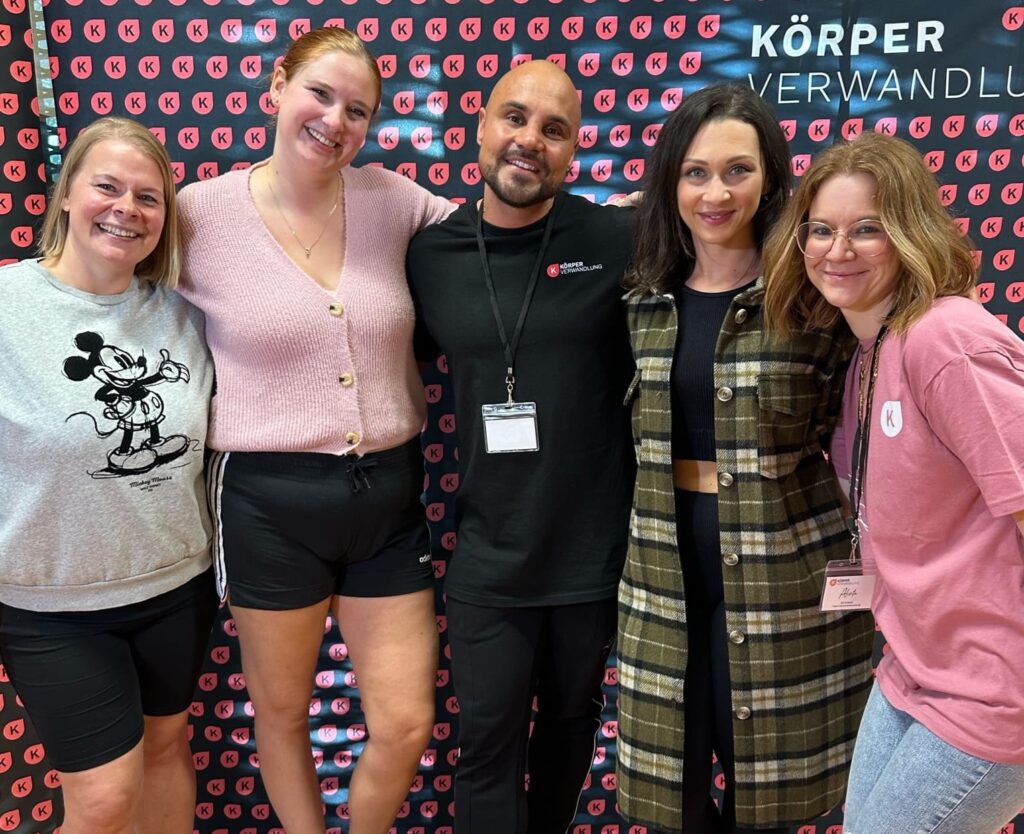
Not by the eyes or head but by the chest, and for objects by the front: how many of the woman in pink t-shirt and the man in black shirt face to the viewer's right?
0

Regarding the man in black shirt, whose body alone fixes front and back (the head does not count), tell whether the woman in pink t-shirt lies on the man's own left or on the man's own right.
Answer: on the man's own left

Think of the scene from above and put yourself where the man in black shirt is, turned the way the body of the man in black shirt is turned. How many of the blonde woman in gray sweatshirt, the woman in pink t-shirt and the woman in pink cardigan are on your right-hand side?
2

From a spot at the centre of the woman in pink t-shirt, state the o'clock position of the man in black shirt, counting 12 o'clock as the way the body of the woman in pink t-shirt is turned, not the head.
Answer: The man in black shirt is roughly at 2 o'clock from the woman in pink t-shirt.

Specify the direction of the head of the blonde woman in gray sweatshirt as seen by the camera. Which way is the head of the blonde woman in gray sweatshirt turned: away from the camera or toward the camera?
toward the camera

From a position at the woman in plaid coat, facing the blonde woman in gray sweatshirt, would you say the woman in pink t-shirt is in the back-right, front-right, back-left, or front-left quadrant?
back-left

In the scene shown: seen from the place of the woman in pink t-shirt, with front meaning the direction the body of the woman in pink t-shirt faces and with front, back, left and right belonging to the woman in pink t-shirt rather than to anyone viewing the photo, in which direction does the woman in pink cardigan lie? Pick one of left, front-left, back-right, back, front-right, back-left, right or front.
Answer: front-right

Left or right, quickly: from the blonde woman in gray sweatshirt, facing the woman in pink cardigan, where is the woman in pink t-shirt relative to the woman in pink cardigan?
right

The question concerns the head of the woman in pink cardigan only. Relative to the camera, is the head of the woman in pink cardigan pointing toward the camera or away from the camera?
toward the camera

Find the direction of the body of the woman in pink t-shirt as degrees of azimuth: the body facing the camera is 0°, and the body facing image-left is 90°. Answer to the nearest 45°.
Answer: approximately 45°

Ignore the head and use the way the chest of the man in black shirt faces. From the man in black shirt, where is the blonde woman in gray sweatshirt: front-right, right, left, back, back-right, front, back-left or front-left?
right

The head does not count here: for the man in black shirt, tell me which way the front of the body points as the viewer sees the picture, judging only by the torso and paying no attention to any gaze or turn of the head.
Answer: toward the camera

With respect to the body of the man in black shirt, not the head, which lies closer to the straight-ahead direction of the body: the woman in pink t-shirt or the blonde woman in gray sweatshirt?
the woman in pink t-shirt

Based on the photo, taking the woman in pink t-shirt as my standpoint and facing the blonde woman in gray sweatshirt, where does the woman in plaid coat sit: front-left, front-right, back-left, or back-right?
front-right
